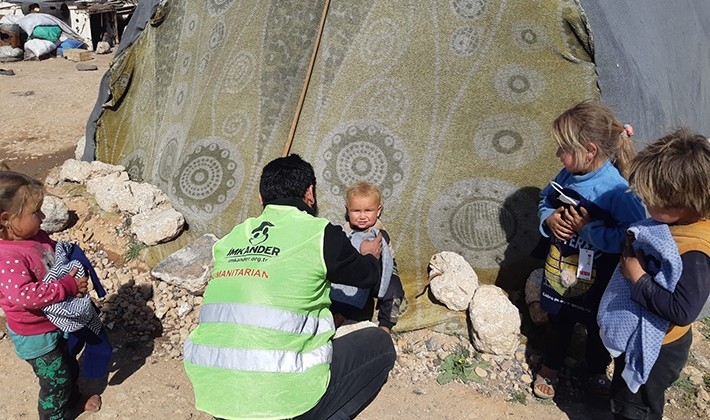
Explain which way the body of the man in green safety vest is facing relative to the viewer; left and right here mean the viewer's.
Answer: facing away from the viewer and to the right of the viewer

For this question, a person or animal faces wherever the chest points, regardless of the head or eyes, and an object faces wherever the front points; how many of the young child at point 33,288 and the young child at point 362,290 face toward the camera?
1

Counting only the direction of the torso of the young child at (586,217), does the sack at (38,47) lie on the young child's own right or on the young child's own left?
on the young child's own right

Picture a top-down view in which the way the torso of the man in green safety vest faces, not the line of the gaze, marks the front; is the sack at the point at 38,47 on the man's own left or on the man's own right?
on the man's own left

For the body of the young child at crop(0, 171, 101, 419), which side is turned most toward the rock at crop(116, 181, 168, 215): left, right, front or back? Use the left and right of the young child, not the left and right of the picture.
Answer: left

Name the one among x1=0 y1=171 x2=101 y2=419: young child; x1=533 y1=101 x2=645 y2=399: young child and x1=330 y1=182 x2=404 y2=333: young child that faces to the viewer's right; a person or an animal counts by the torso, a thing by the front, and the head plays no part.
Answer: x1=0 y1=171 x2=101 y2=419: young child

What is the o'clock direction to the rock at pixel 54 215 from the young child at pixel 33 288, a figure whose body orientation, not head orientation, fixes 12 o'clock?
The rock is roughly at 9 o'clock from the young child.

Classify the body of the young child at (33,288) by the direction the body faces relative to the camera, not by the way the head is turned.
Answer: to the viewer's right
